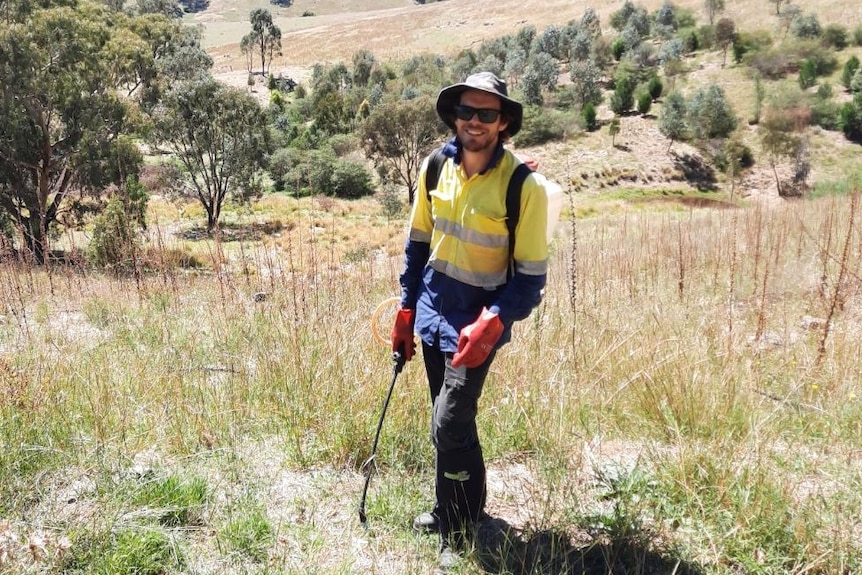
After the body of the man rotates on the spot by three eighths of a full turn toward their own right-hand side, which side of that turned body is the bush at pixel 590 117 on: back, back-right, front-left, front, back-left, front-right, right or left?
front

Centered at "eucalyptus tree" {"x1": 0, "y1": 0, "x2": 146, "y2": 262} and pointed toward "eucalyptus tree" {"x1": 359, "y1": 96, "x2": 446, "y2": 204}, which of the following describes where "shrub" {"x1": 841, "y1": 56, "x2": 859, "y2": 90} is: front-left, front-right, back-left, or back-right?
front-right

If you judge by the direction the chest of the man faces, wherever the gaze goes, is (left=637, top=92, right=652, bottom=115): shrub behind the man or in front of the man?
behind

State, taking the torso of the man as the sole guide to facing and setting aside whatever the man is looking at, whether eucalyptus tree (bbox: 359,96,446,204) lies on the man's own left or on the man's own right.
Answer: on the man's own right

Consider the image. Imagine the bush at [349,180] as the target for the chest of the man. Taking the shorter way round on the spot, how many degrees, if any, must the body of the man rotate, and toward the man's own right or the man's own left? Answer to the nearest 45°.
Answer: approximately 135° to the man's own right

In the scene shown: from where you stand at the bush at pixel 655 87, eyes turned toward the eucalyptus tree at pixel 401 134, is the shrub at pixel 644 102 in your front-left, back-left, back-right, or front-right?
front-left

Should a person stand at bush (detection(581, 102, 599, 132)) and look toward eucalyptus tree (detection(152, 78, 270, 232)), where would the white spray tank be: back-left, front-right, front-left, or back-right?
front-left

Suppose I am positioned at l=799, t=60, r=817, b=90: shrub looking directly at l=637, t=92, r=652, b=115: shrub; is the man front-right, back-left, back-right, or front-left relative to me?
front-left

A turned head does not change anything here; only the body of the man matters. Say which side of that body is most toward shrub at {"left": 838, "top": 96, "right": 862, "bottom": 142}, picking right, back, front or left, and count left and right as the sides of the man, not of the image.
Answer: back
